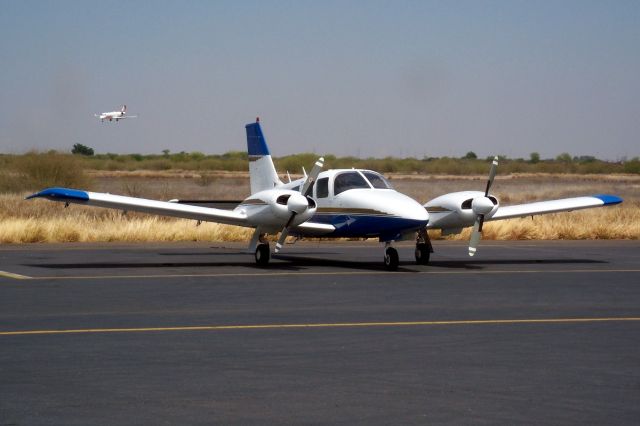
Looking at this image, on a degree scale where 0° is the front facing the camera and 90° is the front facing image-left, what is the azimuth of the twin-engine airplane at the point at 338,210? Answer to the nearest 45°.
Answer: approximately 315°
